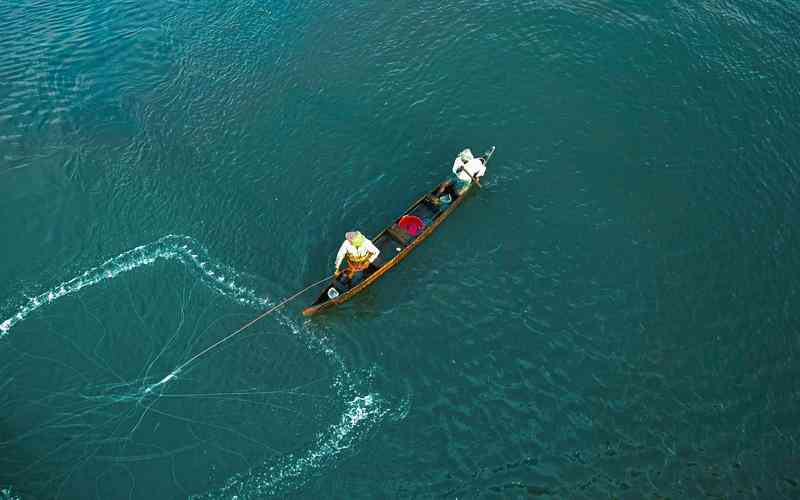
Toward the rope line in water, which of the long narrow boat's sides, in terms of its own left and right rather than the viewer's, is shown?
front

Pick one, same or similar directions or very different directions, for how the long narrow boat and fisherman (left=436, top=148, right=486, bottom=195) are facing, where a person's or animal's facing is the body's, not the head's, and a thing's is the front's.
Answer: same or similar directions

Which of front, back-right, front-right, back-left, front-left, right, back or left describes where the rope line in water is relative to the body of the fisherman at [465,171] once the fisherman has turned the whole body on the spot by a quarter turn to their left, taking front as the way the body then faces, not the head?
right

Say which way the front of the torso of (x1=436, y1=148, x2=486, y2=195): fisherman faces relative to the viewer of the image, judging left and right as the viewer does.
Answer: facing the viewer and to the left of the viewer

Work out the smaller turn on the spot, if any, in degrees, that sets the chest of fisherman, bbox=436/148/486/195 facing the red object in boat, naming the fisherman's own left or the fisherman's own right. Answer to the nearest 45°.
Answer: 0° — they already face it

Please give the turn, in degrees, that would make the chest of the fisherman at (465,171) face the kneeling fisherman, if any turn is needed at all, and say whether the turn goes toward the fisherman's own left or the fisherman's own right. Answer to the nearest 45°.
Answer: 0° — they already face them

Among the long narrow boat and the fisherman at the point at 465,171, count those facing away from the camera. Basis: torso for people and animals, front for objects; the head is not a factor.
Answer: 0

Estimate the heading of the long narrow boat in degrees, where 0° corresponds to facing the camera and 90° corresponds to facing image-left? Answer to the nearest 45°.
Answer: approximately 45°
